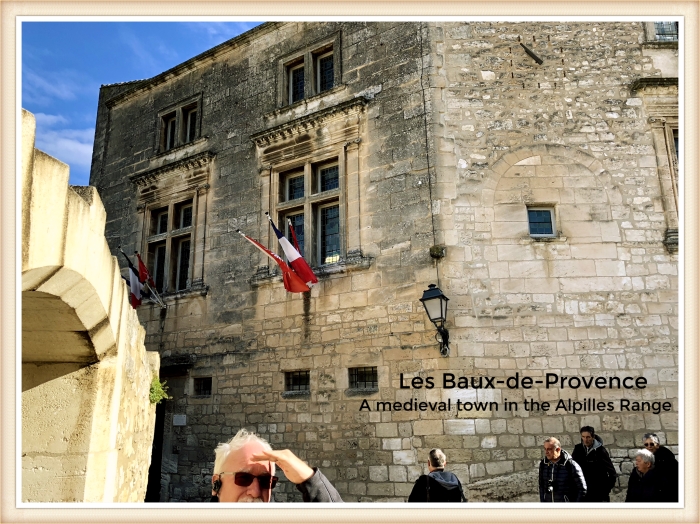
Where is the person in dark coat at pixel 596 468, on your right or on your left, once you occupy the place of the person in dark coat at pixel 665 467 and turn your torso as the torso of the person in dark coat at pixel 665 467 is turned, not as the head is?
on your right

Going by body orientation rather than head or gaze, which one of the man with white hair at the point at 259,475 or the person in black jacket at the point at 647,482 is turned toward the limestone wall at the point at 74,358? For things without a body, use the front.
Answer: the person in black jacket

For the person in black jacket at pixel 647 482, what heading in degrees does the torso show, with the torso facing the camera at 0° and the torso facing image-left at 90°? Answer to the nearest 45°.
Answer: approximately 45°
